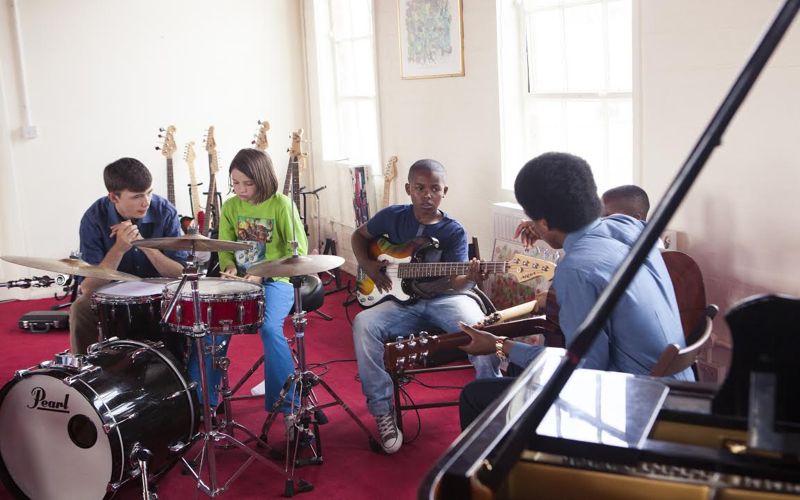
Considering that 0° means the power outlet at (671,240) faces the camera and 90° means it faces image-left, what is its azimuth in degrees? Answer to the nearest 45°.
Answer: approximately 45°

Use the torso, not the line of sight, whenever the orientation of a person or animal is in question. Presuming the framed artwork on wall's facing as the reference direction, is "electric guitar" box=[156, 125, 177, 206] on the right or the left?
on its right

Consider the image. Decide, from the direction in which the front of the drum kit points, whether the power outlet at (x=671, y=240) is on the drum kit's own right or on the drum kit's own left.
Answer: on the drum kit's own left

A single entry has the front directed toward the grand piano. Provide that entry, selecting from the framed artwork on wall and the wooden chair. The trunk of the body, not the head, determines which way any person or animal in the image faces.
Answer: the framed artwork on wall

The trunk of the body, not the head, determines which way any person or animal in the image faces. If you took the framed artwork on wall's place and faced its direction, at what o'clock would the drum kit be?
The drum kit is roughly at 1 o'clock from the framed artwork on wall.

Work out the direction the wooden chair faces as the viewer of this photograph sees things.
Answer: facing away from the viewer and to the left of the viewer

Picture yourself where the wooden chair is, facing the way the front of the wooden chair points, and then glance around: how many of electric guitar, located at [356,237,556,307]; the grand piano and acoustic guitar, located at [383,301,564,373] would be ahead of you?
2

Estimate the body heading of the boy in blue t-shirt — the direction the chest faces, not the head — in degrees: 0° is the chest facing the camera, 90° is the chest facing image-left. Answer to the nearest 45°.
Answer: approximately 0°

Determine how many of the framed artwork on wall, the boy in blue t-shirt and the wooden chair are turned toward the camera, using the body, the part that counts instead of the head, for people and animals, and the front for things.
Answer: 2

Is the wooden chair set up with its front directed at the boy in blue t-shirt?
yes

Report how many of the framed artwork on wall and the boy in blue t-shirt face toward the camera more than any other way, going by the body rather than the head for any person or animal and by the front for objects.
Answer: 2

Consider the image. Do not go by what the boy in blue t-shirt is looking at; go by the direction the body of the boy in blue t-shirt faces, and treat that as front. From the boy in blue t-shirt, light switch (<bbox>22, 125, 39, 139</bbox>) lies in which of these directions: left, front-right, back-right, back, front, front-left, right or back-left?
back-right

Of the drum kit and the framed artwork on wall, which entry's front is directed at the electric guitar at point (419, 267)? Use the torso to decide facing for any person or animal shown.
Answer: the framed artwork on wall
